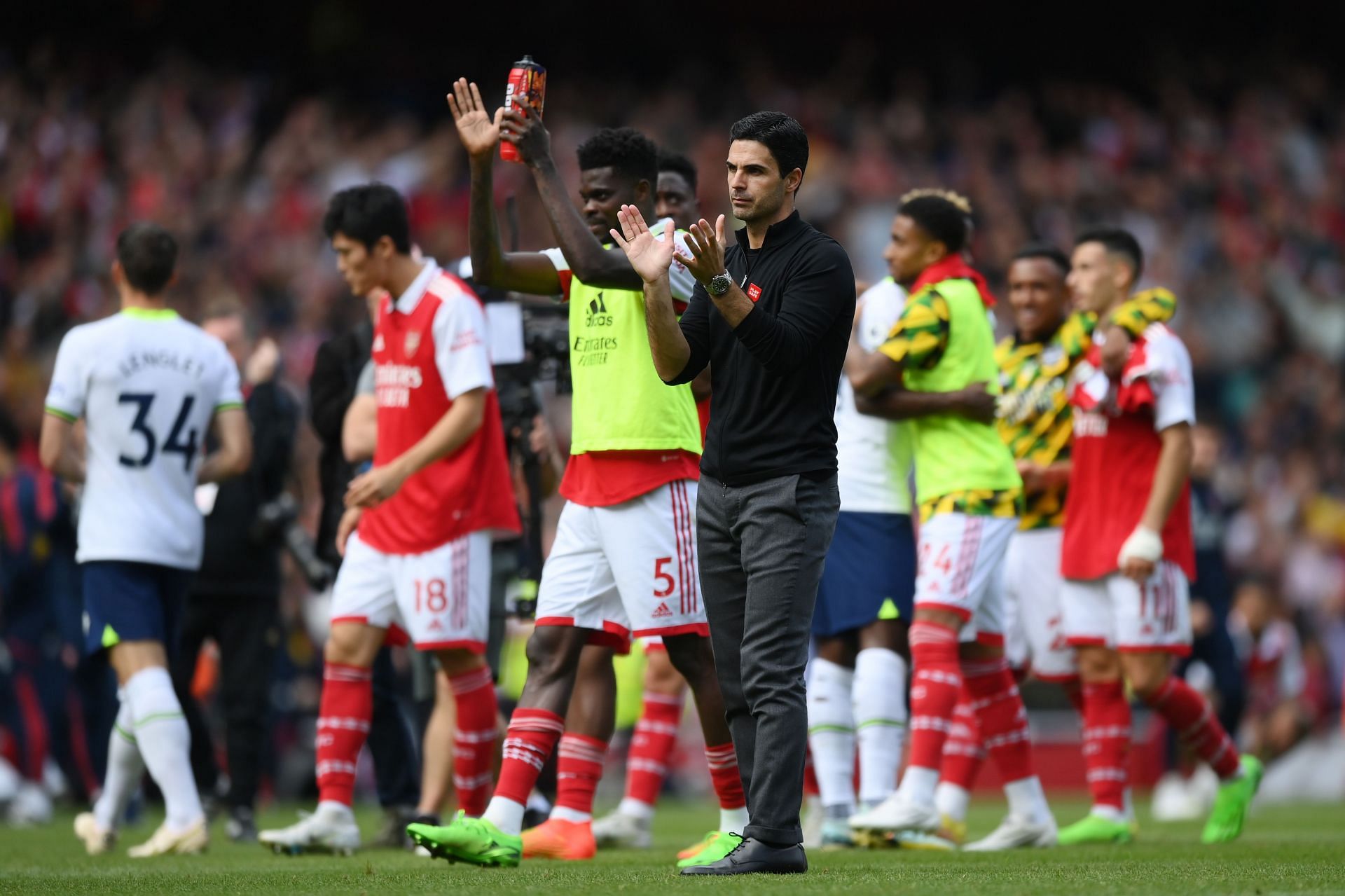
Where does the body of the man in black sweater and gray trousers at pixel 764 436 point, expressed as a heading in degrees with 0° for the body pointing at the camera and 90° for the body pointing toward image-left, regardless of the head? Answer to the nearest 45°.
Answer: approximately 45°

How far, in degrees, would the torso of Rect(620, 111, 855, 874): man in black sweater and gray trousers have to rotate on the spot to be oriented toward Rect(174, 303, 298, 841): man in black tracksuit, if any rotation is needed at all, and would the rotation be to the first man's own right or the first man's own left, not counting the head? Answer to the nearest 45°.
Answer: approximately 90° to the first man's own right

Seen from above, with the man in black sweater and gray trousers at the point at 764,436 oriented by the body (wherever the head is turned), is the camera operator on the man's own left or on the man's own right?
on the man's own right
